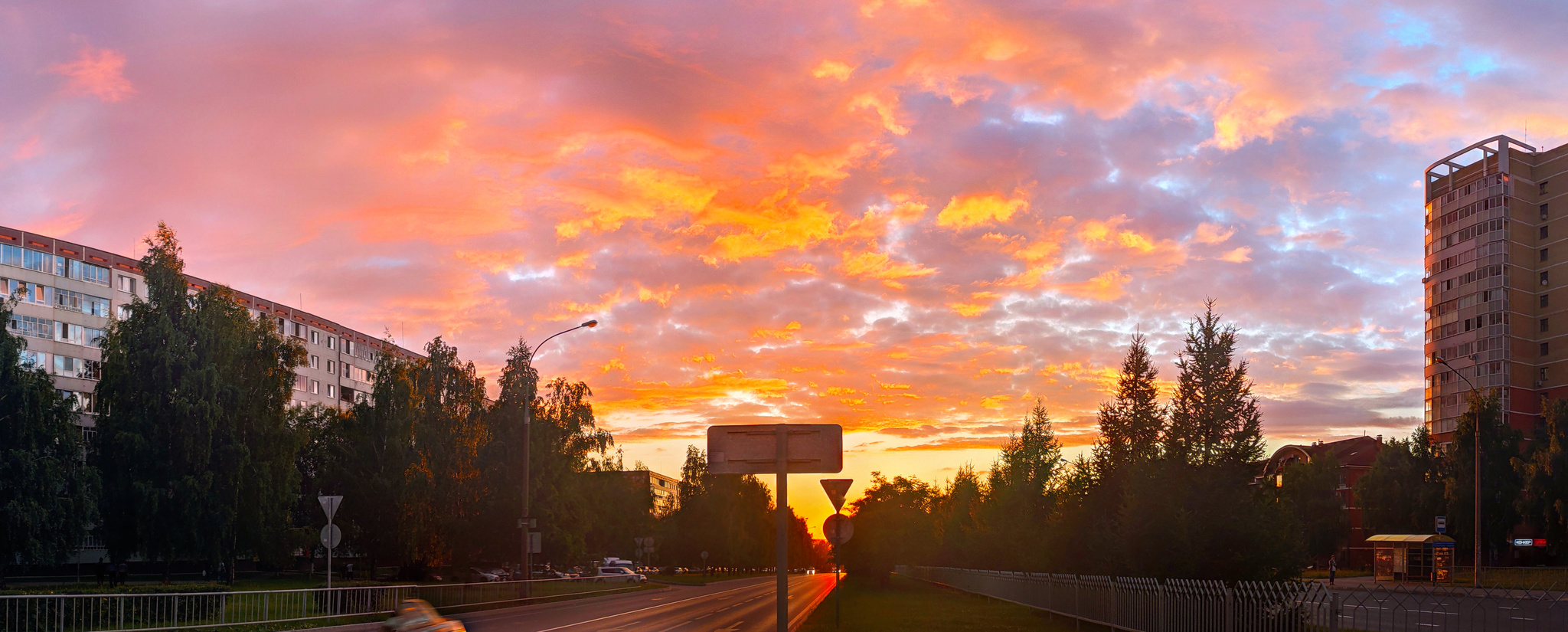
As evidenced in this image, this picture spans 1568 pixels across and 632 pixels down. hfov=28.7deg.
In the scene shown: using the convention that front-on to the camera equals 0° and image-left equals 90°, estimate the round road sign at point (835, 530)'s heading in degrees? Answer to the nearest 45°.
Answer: approximately 180°

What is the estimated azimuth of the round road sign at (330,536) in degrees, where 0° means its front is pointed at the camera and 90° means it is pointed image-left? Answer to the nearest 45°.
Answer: approximately 180°

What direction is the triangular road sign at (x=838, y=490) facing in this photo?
away from the camera

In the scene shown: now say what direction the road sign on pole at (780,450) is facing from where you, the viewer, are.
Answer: facing away from the viewer

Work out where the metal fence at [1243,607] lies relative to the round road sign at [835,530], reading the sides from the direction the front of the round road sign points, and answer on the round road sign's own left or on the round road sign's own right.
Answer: on the round road sign's own right

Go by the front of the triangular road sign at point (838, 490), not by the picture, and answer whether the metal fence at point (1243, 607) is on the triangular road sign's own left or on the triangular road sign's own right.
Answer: on the triangular road sign's own right

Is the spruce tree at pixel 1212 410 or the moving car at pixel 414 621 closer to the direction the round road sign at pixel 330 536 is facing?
the spruce tree
